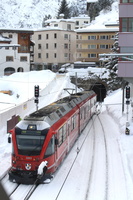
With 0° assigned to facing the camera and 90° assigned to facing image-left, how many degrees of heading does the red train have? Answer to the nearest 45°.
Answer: approximately 45°

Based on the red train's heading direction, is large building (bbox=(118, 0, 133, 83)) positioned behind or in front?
behind
